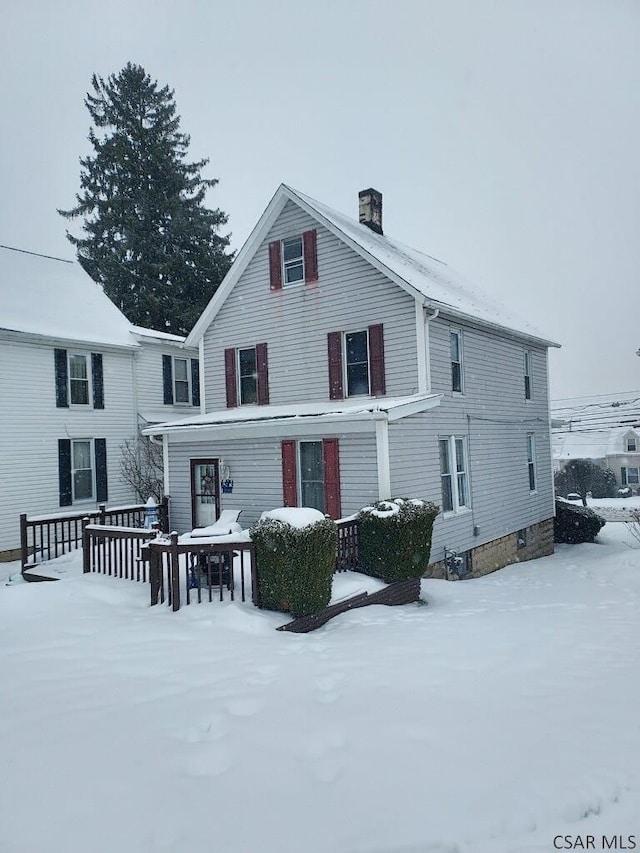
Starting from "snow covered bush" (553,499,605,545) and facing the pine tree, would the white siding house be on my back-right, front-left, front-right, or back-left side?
front-left

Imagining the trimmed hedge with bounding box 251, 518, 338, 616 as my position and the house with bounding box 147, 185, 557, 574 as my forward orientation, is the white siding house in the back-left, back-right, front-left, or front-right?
front-left

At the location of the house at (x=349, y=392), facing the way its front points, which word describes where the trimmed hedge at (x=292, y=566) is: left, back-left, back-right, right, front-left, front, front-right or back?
front-left

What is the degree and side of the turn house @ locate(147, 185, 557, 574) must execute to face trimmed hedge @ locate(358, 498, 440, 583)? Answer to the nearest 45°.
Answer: approximately 45° to its left

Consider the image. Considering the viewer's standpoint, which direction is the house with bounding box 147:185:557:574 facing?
facing the viewer and to the left of the viewer

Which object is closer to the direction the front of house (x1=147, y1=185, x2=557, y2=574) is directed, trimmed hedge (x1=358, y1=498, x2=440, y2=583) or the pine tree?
the trimmed hedge
